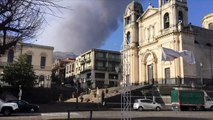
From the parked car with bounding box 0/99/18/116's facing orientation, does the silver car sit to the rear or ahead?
ahead

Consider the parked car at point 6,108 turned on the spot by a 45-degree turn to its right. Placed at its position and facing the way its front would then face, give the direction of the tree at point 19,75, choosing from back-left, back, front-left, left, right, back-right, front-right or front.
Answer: back-left

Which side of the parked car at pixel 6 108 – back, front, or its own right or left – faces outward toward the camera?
right
